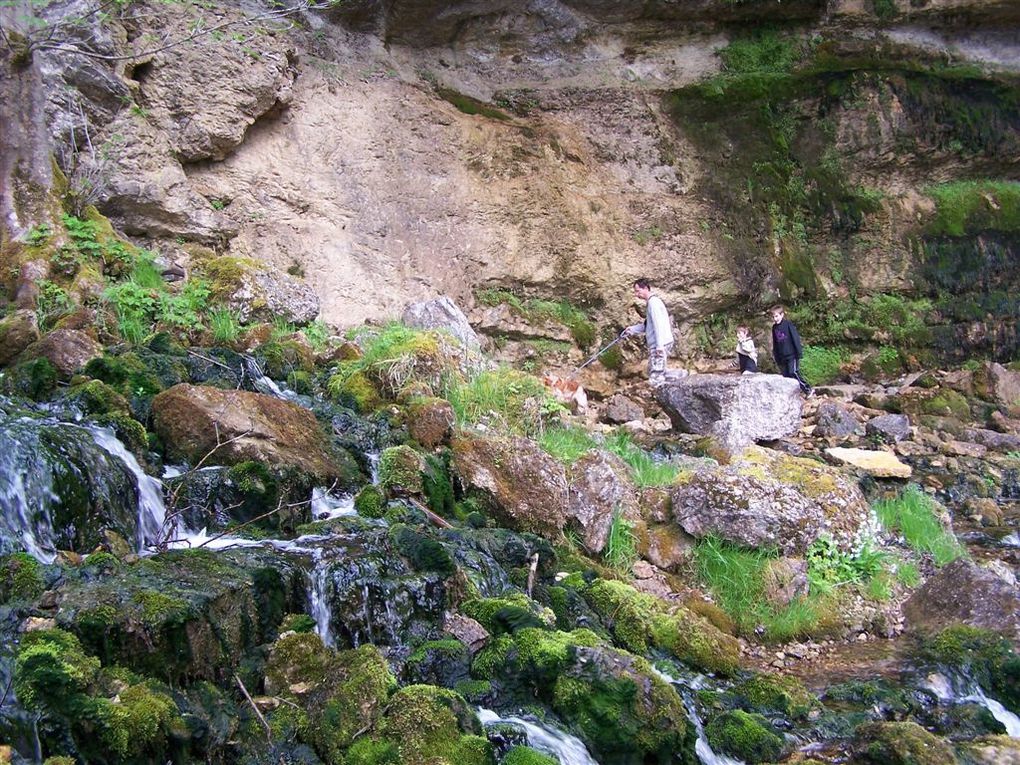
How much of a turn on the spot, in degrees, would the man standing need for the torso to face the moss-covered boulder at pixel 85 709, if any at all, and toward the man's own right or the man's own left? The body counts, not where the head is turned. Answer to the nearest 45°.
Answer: approximately 90° to the man's own left

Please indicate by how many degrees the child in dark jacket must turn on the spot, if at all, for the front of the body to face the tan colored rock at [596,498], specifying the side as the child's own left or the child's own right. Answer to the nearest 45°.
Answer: approximately 45° to the child's own left

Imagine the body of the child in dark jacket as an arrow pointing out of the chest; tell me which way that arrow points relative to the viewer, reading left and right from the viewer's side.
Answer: facing the viewer and to the left of the viewer

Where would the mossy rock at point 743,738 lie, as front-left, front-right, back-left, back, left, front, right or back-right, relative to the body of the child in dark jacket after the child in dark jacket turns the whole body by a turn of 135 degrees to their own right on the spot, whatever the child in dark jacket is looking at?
back

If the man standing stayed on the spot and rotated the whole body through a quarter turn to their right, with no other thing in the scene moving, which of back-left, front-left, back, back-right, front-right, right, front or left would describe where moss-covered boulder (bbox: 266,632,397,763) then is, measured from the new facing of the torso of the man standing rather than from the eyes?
back

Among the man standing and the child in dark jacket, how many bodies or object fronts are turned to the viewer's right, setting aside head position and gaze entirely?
0

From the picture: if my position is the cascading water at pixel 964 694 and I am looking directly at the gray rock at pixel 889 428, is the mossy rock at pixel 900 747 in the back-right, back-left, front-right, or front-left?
back-left

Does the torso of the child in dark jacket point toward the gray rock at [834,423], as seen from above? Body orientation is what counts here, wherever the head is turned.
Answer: no

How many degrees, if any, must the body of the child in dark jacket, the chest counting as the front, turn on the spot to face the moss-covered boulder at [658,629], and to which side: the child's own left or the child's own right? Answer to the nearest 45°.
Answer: approximately 45° to the child's own left

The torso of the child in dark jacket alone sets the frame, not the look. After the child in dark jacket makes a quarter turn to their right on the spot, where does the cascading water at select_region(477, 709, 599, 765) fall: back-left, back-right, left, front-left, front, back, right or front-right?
back-left

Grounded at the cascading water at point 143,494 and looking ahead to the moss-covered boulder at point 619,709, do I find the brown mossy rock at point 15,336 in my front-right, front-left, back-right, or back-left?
back-left

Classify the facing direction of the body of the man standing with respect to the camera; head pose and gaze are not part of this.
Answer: to the viewer's left

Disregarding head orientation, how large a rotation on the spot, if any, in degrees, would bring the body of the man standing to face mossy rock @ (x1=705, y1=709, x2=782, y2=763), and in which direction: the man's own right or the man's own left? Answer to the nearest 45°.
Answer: approximately 90° to the man's own left

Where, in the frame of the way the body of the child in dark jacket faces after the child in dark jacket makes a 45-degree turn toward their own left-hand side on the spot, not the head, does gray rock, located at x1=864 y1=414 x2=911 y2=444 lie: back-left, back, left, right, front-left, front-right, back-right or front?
front-left

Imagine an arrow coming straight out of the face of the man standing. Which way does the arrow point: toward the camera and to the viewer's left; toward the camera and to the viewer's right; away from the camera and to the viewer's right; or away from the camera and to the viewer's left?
toward the camera and to the viewer's left

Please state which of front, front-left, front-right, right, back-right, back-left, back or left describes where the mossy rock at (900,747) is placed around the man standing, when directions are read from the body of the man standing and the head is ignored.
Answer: left
